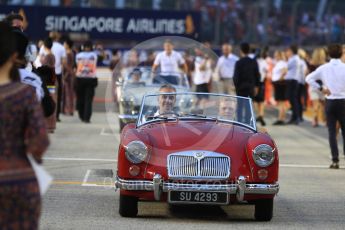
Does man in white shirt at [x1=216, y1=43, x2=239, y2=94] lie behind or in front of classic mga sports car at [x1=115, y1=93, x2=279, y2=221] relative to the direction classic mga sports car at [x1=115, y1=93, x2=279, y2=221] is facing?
behind

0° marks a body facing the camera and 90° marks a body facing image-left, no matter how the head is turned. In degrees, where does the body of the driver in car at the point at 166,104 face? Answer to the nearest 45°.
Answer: approximately 0°

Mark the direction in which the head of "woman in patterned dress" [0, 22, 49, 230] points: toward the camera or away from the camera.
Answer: away from the camera

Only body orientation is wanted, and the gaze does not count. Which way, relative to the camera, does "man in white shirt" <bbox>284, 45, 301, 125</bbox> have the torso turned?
to the viewer's left

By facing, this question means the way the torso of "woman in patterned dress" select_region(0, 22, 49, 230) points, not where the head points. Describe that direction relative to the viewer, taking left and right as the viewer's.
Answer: facing away from the viewer

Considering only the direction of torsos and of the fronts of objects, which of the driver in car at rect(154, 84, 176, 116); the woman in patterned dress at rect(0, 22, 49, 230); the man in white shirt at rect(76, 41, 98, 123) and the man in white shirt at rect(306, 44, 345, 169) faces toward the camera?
the driver in car
